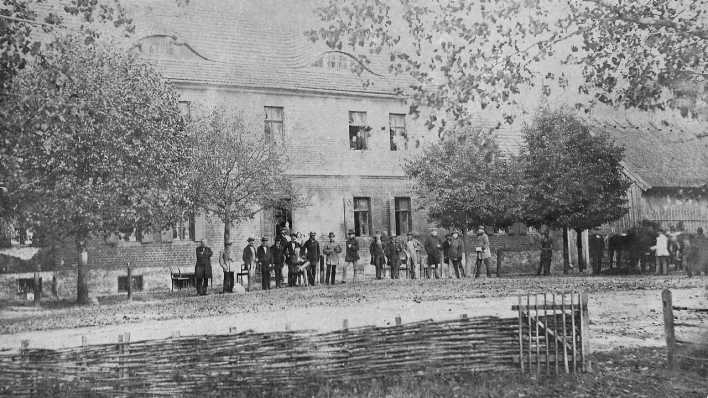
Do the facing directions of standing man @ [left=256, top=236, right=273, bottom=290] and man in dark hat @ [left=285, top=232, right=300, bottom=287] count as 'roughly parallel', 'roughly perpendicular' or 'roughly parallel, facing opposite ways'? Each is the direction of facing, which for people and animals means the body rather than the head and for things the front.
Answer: roughly parallel

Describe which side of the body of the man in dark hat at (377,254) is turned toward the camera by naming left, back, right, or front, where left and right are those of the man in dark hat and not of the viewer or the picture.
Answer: front

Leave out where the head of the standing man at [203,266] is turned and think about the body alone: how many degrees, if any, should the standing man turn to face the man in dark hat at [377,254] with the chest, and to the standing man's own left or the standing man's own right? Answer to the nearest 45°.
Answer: approximately 135° to the standing man's own left

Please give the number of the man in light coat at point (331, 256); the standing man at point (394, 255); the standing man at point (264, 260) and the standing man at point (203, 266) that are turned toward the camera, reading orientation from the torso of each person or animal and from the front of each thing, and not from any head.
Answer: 4

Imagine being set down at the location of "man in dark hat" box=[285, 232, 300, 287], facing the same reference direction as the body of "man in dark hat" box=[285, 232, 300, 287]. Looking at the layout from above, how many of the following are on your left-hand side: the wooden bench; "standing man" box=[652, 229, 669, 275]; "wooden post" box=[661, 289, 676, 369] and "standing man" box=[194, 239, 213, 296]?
2

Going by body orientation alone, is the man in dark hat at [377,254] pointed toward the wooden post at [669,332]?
no

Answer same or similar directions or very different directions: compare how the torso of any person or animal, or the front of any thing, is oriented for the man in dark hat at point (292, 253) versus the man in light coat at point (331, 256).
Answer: same or similar directions

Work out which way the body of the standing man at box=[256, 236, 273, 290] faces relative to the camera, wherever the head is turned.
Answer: toward the camera

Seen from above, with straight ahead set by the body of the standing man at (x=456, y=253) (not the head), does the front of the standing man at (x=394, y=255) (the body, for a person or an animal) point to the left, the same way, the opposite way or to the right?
the same way

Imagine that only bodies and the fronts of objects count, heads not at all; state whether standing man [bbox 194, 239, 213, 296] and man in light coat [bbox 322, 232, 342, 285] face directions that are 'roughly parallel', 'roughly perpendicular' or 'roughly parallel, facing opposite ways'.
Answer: roughly parallel

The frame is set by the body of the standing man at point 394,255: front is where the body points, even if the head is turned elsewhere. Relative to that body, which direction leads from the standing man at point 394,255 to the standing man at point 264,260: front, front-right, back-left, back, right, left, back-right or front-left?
front-right

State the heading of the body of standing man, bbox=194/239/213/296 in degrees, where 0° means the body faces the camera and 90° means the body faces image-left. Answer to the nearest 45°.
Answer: approximately 0°

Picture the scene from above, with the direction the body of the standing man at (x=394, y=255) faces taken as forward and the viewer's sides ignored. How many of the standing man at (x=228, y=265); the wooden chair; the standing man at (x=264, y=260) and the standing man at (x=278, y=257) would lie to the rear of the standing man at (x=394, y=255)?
0

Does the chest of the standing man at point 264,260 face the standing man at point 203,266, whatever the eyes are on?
no

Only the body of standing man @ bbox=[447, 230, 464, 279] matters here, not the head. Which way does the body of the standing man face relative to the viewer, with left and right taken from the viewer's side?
facing the viewer

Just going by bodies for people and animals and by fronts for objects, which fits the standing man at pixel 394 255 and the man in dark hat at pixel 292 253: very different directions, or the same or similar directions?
same or similar directions

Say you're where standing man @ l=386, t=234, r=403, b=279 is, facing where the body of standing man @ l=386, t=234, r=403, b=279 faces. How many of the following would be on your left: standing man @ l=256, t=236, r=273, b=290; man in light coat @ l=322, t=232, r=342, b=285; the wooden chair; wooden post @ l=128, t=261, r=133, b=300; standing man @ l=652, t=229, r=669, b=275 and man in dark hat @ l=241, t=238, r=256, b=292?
1
